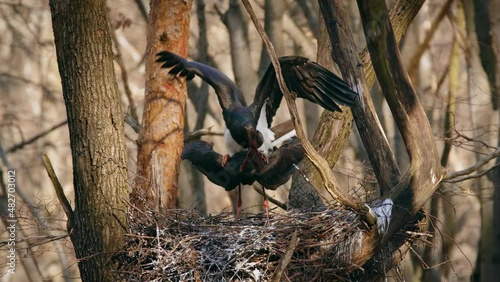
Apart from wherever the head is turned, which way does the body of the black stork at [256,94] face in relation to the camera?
toward the camera

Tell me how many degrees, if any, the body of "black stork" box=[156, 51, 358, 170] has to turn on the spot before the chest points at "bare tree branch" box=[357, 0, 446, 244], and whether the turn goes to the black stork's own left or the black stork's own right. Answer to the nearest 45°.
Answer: approximately 45° to the black stork's own left

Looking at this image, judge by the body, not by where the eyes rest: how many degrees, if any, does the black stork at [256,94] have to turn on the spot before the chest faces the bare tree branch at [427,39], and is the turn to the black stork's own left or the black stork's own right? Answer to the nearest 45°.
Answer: approximately 135° to the black stork's own left

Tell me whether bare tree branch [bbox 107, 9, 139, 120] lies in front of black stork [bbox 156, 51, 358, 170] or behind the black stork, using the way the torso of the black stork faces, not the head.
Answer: behind
